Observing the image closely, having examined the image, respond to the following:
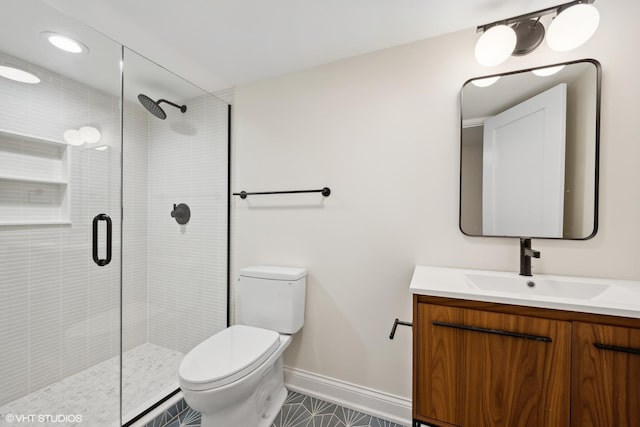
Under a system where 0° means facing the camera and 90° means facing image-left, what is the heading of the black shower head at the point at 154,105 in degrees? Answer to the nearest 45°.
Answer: approximately 45°

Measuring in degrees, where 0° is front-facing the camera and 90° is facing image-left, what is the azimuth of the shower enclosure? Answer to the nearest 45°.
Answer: approximately 315°

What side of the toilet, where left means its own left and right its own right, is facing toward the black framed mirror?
left

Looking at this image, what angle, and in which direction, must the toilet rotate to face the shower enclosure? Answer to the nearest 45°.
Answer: approximately 90° to its right

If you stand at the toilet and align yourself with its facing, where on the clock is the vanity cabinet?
The vanity cabinet is roughly at 9 o'clock from the toilet.

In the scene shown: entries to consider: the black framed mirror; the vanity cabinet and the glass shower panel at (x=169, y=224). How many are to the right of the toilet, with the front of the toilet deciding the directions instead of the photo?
1

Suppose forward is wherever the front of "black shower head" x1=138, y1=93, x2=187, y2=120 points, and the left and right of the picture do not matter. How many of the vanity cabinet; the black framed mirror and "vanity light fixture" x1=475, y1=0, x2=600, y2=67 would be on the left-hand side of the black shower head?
3

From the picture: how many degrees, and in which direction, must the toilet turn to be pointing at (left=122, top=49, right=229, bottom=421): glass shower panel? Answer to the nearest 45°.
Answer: approximately 90° to its right

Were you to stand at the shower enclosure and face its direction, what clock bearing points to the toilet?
The toilet is roughly at 12 o'clock from the shower enclosure.

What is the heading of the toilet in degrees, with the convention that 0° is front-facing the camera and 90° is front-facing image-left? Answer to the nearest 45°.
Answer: approximately 45°

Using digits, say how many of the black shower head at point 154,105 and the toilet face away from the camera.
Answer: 0
